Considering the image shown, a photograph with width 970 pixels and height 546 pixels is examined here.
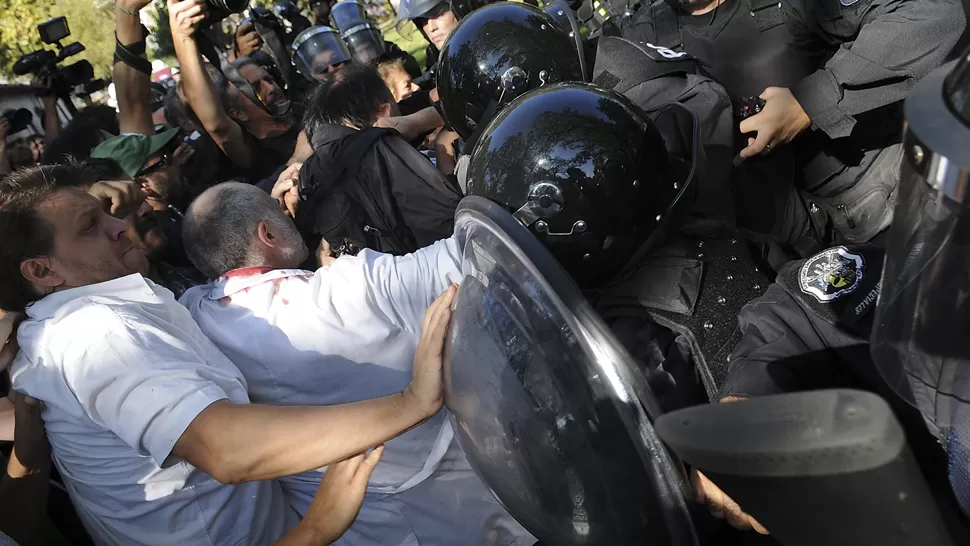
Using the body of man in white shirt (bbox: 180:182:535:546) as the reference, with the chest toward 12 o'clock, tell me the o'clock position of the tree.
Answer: The tree is roughly at 10 o'clock from the man in white shirt.

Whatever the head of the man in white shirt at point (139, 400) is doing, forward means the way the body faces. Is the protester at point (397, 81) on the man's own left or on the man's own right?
on the man's own left

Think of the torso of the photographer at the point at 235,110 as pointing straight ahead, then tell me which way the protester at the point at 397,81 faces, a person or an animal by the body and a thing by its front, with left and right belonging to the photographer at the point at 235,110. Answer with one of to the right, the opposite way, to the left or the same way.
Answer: the same way

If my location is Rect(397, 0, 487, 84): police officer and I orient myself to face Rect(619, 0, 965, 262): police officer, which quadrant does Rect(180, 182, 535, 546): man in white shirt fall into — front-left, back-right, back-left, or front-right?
front-right

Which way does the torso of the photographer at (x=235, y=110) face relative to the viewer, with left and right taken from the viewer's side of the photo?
facing the viewer and to the right of the viewer

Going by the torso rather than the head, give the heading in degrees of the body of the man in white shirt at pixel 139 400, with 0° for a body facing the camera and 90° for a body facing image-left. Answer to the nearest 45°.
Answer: approximately 270°

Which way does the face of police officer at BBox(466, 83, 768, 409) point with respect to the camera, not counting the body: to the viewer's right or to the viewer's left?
to the viewer's left

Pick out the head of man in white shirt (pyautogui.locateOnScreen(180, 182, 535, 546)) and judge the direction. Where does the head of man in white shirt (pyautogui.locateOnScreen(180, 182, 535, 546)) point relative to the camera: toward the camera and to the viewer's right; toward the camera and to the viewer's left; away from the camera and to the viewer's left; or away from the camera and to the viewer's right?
away from the camera and to the viewer's right

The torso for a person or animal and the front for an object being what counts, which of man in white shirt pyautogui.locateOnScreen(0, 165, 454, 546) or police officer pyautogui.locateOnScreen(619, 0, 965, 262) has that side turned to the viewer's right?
the man in white shirt

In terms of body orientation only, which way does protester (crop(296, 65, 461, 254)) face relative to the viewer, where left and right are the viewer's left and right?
facing away from the viewer and to the right of the viewer

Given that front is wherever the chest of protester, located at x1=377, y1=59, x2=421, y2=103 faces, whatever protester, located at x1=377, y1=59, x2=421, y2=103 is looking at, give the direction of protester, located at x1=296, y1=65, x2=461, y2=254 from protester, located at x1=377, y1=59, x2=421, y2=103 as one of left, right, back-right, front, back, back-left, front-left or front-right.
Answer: front-right

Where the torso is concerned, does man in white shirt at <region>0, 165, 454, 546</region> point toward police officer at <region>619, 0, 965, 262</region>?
yes

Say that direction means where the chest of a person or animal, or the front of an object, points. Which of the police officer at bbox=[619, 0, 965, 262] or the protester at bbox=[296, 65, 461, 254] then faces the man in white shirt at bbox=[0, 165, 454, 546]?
the police officer

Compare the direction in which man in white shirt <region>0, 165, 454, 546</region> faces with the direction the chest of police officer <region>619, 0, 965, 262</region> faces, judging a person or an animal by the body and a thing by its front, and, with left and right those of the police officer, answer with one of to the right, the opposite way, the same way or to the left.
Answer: the opposite way

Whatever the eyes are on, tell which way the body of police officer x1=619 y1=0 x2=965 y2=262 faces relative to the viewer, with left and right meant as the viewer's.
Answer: facing the viewer and to the left of the viewer

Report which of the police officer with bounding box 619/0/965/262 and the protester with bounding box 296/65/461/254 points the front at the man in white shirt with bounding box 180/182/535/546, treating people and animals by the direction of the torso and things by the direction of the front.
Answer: the police officer
